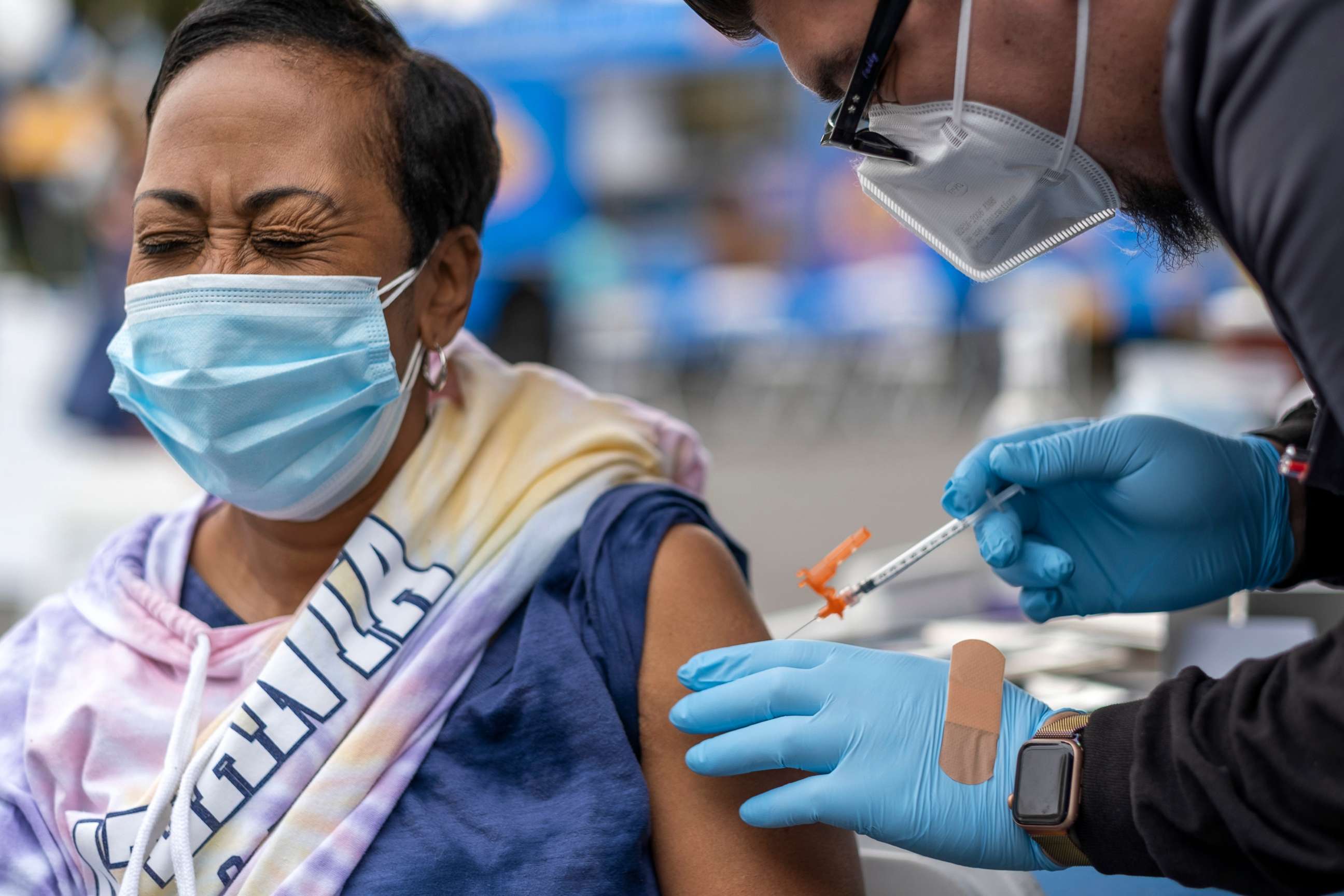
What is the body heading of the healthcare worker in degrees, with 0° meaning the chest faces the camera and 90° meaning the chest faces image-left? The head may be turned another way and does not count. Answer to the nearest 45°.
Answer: approximately 90°

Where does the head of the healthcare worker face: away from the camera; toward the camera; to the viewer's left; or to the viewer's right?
to the viewer's left
